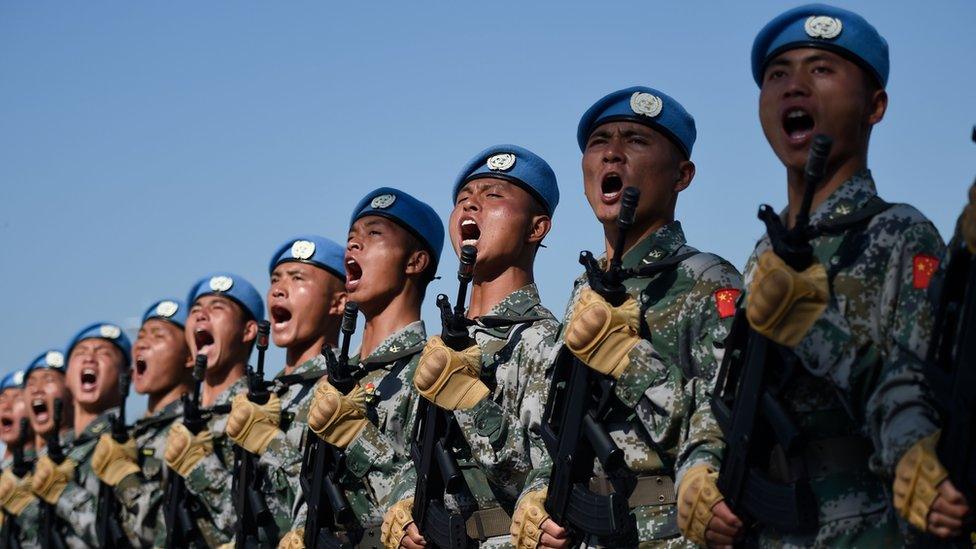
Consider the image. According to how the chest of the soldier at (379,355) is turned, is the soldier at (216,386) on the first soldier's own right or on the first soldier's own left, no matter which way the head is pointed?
on the first soldier's own right

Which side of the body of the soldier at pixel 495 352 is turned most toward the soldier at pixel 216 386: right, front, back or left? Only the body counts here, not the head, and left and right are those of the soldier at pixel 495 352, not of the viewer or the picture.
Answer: right

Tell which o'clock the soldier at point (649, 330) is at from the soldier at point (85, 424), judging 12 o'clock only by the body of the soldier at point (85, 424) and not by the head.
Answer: the soldier at point (649, 330) is roughly at 10 o'clock from the soldier at point (85, 424).

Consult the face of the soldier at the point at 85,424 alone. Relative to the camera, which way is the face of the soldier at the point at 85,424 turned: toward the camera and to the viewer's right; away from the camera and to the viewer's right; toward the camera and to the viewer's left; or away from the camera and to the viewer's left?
toward the camera and to the viewer's left

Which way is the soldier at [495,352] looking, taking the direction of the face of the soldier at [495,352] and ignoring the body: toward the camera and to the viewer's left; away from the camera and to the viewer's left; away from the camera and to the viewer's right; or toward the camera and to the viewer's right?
toward the camera and to the viewer's left

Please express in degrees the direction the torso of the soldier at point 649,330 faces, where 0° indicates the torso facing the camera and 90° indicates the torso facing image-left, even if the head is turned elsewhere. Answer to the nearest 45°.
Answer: approximately 45°

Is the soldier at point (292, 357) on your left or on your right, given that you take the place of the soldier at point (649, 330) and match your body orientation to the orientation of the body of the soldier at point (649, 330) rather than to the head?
on your right

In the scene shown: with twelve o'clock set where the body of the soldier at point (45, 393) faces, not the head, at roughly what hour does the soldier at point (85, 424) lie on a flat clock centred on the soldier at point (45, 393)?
the soldier at point (85, 424) is roughly at 10 o'clock from the soldier at point (45, 393).

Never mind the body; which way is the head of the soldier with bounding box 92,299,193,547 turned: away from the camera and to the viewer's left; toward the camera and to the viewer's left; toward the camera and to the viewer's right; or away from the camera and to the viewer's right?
toward the camera and to the viewer's left
